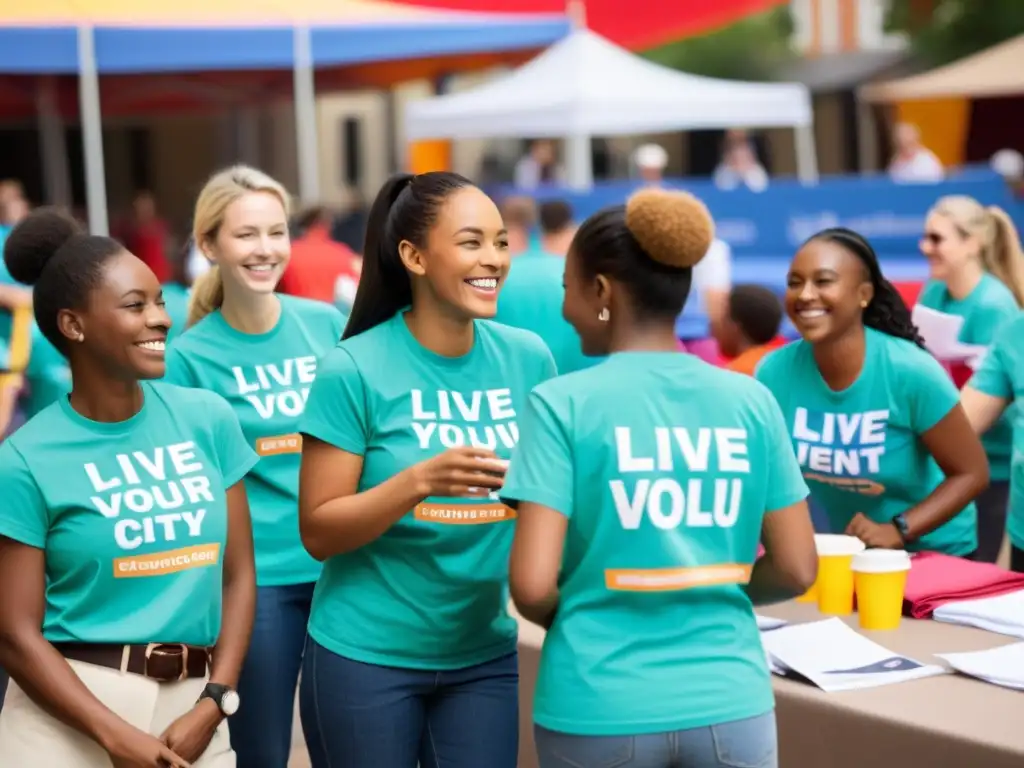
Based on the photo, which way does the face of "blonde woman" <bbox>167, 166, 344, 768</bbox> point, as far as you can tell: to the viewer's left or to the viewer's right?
to the viewer's right

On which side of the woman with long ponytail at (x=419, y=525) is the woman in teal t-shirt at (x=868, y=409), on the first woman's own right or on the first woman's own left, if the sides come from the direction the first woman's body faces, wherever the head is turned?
on the first woman's own left

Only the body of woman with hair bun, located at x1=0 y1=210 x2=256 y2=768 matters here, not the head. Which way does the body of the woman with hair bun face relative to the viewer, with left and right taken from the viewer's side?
facing the viewer and to the right of the viewer

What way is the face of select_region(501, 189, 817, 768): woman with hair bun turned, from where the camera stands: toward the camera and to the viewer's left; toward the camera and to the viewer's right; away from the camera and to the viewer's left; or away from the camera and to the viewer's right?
away from the camera and to the viewer's left

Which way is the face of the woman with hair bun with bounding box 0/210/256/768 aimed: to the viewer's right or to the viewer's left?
to the viewer's right

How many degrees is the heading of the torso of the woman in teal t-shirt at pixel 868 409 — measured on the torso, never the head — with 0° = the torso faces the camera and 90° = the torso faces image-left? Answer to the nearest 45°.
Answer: approximately 45°

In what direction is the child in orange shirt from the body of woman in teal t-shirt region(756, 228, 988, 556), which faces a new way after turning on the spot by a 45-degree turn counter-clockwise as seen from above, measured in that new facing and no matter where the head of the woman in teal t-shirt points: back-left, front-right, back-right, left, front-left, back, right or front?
back

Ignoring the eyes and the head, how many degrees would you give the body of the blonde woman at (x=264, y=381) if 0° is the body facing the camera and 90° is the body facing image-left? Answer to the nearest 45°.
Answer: approximately 315°
